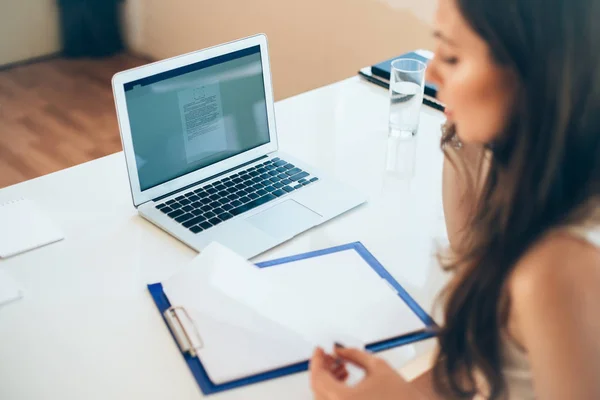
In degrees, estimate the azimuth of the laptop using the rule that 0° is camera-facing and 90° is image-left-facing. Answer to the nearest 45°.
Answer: approximately 315°

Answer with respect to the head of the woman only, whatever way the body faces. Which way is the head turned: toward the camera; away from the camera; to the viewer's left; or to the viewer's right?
to the viewer's left

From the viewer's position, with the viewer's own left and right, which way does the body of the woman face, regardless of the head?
facing to the left of the viewer

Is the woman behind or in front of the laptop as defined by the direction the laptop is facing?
in front

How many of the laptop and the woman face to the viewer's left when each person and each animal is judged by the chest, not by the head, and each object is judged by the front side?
1

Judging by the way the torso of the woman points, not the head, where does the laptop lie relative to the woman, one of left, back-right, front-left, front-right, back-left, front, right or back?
front-right

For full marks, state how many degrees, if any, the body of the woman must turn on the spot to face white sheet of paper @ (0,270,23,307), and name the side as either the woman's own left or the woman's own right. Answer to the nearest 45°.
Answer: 0° — they already face it

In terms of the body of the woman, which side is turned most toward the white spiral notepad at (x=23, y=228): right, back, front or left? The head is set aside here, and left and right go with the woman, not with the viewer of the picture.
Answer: front
